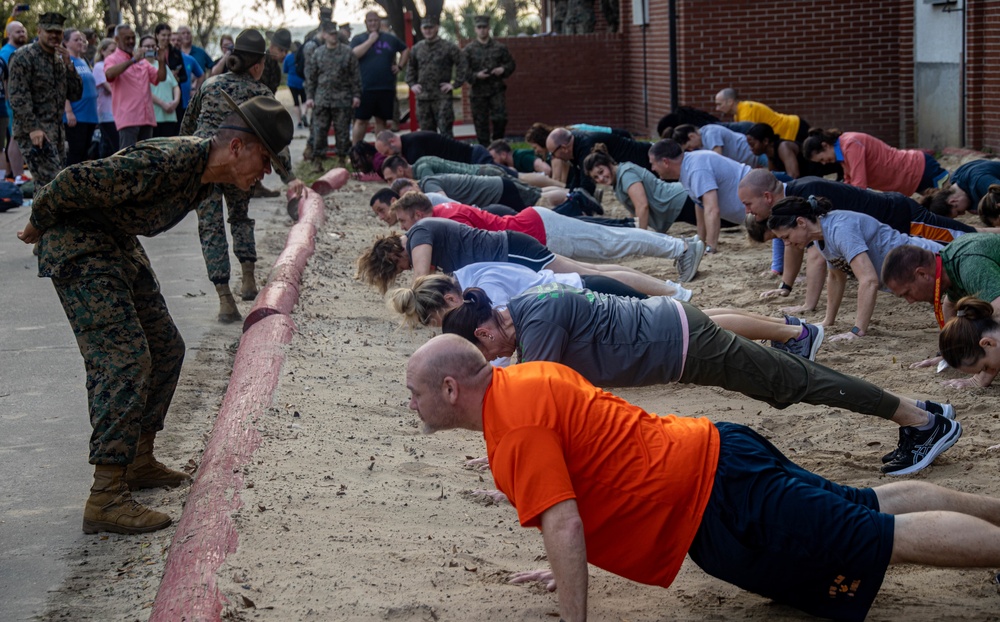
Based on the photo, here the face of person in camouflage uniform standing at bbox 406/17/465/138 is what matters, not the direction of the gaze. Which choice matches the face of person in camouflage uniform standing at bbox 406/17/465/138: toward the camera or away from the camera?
toward the camera

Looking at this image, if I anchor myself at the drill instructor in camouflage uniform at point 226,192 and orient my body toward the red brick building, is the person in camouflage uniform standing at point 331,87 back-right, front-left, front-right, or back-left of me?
front-left

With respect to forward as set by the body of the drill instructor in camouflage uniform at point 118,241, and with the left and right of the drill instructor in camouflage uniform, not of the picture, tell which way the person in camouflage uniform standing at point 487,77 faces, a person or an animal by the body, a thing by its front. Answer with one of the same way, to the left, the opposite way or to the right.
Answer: to the right

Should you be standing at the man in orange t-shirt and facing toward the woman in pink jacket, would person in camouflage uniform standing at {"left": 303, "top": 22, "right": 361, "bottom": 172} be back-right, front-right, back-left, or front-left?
front-left

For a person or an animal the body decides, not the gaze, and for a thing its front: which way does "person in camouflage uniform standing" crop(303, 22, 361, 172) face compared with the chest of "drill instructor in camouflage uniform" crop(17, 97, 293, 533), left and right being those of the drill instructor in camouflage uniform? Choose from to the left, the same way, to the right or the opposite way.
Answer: to the right

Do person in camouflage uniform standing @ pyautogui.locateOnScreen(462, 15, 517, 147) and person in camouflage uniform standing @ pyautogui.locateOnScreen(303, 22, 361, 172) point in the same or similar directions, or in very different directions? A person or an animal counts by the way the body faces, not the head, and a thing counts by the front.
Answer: same or similar directions

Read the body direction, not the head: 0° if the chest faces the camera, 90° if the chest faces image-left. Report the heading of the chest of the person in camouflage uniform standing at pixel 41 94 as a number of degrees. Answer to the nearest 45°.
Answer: approximately 315°

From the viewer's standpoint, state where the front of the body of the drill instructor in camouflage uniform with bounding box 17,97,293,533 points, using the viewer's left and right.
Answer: facing to the right of the viewer

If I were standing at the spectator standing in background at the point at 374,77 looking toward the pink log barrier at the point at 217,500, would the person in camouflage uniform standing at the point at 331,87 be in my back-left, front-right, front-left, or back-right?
front-right

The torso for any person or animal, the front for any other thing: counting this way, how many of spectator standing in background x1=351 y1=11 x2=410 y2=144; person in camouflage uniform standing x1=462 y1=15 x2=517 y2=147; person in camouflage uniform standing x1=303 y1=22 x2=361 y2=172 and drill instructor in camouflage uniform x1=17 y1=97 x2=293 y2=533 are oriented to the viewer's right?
1

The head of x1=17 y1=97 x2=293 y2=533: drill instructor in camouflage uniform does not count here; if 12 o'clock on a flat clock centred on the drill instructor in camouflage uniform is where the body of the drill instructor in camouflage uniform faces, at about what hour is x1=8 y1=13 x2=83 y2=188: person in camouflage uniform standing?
The person in camouflage uniform standing is roughly at 9 o'clock from the drill instructor in camouflage uniform.

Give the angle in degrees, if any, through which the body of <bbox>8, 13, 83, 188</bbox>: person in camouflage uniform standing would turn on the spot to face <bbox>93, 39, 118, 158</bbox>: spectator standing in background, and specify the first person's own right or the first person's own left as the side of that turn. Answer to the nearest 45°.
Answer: approximately 135° to the first person's own left

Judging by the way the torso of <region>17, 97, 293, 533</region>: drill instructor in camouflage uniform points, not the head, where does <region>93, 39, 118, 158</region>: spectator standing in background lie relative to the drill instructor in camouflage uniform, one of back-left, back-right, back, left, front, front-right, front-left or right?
left

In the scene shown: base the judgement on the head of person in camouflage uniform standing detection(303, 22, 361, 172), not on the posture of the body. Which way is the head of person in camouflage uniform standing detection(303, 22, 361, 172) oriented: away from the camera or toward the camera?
toward the camera

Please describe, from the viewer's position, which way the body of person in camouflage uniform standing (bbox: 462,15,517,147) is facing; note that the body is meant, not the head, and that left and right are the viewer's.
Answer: facing the viewer

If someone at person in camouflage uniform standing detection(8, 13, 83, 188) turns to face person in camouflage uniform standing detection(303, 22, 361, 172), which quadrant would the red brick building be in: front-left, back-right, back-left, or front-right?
front-right

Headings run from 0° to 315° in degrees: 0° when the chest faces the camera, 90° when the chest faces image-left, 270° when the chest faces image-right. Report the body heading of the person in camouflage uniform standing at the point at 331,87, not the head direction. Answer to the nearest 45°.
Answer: approximately 0°

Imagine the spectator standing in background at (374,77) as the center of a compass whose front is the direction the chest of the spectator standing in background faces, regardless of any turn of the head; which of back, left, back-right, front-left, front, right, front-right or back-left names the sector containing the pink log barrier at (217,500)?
front
